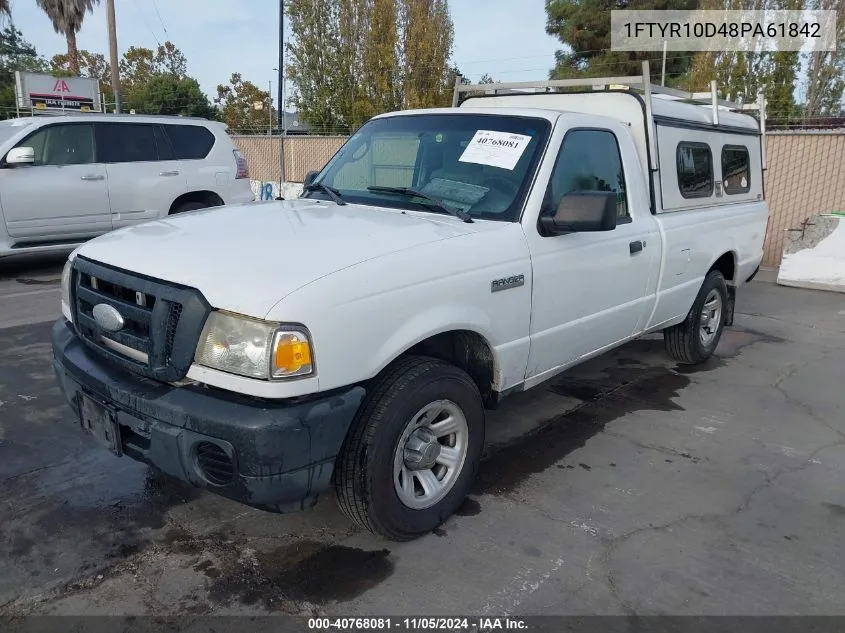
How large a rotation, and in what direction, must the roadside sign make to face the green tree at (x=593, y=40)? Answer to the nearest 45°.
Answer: approximately 90° to its left

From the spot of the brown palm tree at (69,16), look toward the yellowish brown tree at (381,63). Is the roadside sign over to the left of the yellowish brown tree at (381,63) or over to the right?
right

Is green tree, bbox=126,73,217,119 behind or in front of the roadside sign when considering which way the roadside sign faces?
behind

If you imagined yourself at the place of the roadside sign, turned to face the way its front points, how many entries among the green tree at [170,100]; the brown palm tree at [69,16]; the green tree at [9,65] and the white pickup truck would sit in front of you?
1

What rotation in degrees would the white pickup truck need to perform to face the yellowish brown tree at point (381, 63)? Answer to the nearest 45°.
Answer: approximately 135° to its right

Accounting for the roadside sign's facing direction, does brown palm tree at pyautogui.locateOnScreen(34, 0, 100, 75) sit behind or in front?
behind

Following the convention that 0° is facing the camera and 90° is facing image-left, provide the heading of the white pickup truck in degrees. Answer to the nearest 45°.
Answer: approximately 45°

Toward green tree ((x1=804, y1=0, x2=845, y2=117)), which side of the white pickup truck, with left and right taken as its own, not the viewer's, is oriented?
back

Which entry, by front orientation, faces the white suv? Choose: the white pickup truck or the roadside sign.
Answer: the roadside sign

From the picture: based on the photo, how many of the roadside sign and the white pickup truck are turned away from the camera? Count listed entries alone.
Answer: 0
